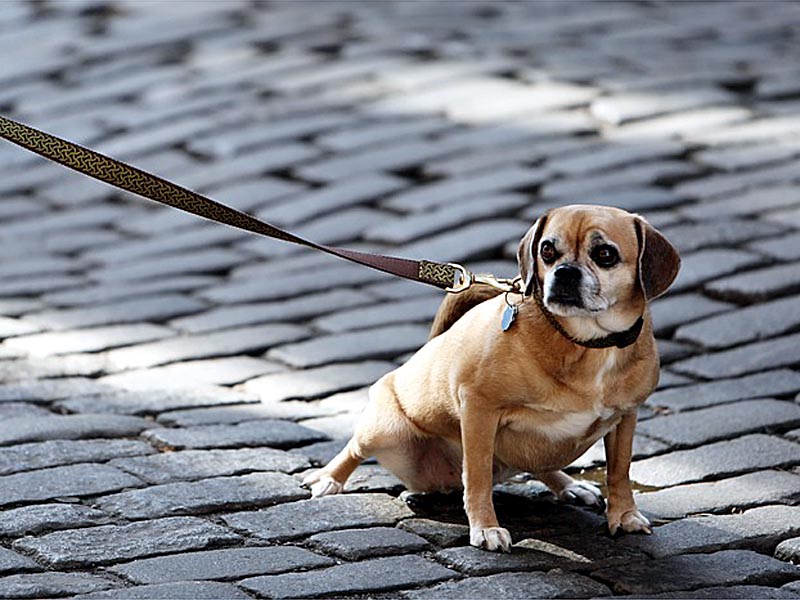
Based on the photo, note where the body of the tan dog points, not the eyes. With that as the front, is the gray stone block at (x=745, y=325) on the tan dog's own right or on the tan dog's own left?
on the tan dog's own left

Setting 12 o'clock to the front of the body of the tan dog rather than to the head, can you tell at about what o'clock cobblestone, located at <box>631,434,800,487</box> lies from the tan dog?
The cobblestone is roughly at 9 o'clock from the tan dog.

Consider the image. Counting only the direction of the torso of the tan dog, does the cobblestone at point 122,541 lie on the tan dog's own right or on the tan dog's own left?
on the tan dog's own right

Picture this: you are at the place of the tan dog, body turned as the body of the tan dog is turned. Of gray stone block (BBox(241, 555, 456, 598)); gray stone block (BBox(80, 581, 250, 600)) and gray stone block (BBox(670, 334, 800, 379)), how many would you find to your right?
2

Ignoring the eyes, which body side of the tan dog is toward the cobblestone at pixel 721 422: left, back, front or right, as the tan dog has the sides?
left

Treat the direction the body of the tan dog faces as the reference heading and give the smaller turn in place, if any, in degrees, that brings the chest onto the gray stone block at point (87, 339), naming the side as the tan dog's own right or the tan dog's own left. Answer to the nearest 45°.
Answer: approximately 180°

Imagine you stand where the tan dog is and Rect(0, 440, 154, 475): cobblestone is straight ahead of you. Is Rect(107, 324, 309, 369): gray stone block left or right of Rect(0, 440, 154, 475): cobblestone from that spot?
right

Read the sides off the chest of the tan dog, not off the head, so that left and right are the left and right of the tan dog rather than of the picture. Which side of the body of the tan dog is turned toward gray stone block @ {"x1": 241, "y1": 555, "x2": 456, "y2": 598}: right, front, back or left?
right

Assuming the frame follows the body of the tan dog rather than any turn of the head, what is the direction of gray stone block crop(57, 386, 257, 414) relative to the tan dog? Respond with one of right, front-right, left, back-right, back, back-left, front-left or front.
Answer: back

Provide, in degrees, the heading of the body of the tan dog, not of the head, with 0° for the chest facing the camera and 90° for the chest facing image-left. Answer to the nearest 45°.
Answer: approximately 315°

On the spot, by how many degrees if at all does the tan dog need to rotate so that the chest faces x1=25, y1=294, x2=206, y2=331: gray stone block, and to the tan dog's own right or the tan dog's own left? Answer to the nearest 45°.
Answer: approximately 180°

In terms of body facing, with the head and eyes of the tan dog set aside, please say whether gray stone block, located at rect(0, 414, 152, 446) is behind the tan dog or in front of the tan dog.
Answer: behind

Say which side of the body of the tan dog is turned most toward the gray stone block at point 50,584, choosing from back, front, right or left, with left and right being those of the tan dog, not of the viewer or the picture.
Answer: right

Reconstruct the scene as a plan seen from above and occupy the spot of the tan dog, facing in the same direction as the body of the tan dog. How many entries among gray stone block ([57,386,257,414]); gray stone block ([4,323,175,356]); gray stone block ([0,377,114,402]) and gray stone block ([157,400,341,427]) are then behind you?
4
